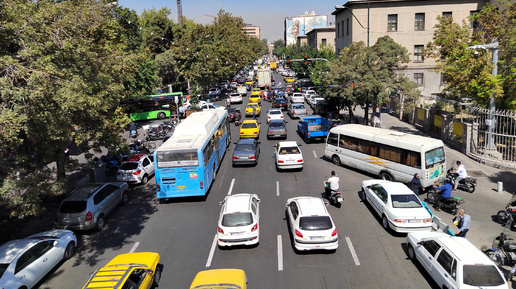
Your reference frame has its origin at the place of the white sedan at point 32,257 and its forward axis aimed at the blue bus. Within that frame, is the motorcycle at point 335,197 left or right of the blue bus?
right

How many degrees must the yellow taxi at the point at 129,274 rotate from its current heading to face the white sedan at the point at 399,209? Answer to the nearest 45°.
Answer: approximately 45° to its right

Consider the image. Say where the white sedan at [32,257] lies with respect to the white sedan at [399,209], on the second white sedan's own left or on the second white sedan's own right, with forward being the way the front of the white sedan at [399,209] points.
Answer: on the second white sedan's own left

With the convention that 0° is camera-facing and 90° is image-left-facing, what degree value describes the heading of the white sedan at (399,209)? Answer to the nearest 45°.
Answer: approximately 135°

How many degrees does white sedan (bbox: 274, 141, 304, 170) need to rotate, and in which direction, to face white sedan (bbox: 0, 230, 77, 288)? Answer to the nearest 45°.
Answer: approximately 135° to its left

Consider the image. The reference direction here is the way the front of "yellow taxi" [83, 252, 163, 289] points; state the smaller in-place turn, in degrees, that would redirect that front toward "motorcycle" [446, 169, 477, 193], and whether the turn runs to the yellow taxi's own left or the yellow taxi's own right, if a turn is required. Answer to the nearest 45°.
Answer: approximately 45° to the yellow taxi's own right

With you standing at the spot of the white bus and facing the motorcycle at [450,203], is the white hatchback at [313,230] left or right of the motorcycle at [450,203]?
right

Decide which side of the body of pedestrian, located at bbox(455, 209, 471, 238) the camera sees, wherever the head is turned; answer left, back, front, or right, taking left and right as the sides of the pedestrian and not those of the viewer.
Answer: left

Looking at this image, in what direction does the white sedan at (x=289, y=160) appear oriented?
away from the camera
